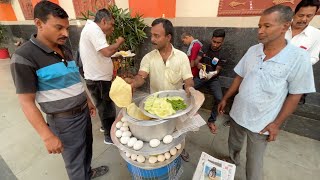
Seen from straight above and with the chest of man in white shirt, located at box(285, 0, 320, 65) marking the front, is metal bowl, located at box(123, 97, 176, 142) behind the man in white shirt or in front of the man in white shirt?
in front

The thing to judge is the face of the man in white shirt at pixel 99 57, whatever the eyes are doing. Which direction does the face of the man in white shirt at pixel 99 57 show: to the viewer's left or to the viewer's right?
to the viewer's right

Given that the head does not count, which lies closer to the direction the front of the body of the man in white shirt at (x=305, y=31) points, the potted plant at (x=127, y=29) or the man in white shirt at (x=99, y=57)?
the man in white shirt

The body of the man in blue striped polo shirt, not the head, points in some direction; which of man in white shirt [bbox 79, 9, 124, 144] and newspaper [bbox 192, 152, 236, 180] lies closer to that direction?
the newspaper

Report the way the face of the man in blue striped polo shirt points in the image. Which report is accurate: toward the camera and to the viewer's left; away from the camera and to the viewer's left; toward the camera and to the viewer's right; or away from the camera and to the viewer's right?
toward the camera and to the viewer's right

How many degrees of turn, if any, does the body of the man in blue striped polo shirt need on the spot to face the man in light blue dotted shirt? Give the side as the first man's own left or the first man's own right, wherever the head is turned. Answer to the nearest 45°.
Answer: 0° — they already face them

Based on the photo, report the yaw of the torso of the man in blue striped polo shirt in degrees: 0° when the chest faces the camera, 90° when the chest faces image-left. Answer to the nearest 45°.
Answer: approximately 315°

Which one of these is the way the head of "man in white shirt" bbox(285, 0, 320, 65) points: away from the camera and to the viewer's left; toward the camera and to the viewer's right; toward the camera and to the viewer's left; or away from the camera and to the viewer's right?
toward the camera and to the viewer's left

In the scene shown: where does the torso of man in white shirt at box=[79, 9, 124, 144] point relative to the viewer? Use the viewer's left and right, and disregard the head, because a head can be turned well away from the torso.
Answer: facing to the right of the viewer

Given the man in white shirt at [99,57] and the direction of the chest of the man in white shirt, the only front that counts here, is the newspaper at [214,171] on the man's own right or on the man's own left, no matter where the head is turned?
on the man's own right

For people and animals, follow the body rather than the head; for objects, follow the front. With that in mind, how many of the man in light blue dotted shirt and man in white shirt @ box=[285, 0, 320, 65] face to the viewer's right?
0

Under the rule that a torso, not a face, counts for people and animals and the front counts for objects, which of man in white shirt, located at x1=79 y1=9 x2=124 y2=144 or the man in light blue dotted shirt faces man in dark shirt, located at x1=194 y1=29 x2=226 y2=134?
the man in white shirt
